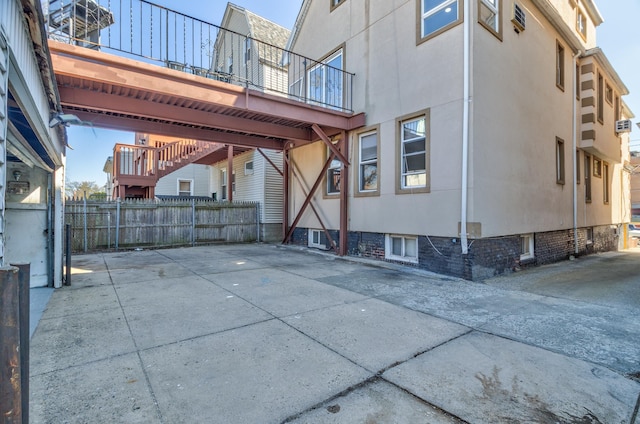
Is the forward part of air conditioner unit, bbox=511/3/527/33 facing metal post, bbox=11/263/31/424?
no

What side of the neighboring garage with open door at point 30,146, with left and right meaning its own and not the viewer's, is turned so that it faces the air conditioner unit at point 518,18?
front

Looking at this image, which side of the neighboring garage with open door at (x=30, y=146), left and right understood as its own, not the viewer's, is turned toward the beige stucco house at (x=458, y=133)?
front

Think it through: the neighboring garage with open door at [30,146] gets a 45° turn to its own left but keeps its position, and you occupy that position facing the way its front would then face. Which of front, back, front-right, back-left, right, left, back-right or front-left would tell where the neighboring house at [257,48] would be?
front

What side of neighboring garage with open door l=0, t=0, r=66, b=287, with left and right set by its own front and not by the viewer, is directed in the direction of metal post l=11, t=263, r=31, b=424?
right

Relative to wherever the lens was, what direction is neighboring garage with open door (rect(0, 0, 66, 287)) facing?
facing to the right of the viewer

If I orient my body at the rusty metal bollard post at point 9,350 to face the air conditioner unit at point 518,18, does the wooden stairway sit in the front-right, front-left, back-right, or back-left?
front-left

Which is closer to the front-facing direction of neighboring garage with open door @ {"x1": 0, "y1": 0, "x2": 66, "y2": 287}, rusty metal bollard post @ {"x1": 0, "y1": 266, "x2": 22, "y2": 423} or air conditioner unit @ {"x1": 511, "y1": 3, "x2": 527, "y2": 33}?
the air conditioner unit

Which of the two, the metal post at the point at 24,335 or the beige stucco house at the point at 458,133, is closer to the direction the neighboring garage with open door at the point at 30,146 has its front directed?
the beige stucco house

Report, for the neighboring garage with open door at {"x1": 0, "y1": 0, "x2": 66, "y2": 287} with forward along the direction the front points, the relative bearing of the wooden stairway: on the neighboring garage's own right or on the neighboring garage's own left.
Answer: on the neighboring garage's own left
